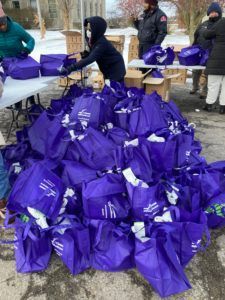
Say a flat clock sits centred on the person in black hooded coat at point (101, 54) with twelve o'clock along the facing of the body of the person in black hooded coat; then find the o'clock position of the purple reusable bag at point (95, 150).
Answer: The purple reusable bag is roughly at 9 o'clock from the person in black hooded coat.

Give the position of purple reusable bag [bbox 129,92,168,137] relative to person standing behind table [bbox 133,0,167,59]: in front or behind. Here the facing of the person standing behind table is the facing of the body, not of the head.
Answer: in front

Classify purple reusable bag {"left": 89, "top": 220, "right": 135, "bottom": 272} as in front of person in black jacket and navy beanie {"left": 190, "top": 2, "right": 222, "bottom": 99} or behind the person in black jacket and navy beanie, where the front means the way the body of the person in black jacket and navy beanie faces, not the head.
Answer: in front

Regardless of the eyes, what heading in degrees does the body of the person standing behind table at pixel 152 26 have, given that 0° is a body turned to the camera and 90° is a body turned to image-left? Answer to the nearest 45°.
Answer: approximately 45°

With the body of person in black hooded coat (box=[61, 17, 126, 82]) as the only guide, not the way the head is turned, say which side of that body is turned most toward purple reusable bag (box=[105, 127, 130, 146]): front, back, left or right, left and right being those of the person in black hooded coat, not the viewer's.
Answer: left

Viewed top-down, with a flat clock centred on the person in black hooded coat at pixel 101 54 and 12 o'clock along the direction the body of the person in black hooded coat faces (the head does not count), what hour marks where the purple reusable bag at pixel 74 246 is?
The purple reusable bag is roughly at 9 o'clock from the person in black hooded coat.

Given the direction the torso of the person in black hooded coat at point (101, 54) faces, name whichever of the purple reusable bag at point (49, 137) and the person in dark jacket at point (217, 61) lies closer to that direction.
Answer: the purple reusable bag

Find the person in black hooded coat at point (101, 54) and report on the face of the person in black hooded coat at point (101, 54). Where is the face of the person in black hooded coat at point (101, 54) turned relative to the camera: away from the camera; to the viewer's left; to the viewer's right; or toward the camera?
to the viewer's left

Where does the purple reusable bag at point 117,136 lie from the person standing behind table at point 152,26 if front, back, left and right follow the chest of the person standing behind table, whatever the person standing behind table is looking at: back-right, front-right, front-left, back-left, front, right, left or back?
front-left

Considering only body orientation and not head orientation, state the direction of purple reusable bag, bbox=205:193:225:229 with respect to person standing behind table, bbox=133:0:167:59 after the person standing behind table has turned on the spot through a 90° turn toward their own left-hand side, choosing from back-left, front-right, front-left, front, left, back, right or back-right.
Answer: front-right

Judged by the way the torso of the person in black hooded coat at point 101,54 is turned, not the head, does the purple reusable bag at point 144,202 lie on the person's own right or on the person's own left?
on the person's own left

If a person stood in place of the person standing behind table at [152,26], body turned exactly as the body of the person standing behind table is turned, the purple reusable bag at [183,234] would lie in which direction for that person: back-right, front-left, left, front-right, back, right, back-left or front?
front-left

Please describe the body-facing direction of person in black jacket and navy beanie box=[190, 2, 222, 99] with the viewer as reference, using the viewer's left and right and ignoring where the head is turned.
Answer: facing the viewer and to the left of the viewer

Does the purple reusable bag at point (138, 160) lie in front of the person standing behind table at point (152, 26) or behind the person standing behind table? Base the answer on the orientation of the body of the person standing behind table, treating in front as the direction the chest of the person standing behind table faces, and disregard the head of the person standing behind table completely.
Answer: in front

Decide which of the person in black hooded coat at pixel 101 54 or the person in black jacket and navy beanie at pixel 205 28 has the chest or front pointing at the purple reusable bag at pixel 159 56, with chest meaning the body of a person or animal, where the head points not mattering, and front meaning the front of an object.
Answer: the person in black jacket and navy beanie at pixel 205 28

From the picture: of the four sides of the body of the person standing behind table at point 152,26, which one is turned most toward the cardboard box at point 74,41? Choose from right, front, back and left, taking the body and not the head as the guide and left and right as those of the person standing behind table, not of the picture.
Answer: right

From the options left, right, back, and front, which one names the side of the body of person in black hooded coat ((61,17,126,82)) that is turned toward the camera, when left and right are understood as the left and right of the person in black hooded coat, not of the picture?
left

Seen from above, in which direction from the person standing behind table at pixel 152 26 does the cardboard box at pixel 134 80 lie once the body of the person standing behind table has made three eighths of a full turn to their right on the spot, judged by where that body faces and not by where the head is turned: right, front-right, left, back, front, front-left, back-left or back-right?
back

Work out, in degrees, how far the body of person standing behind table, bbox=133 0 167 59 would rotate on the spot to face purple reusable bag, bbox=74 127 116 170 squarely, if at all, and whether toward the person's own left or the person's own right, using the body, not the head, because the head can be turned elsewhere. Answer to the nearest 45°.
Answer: approximately 45° to the person's own left
